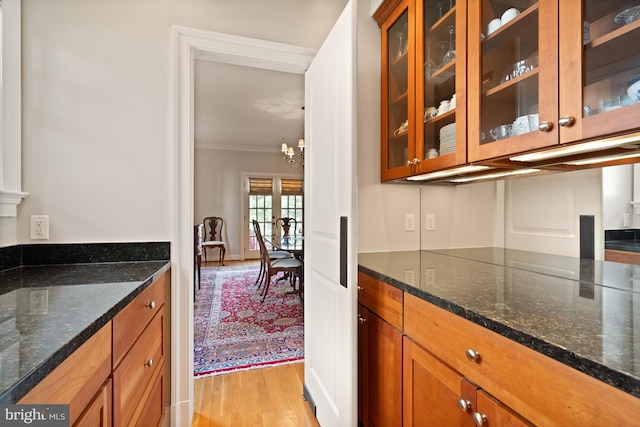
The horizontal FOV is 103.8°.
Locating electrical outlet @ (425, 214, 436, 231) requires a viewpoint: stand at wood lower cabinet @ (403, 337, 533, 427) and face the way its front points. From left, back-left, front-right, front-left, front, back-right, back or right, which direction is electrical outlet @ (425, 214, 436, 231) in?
back-right

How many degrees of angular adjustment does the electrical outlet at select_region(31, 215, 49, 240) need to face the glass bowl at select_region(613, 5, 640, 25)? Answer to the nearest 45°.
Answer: approximately 45° to its left

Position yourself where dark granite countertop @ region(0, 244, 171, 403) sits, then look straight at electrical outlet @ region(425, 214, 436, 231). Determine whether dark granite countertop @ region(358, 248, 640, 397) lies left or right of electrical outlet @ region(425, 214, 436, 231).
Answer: right
